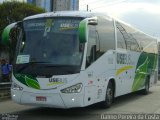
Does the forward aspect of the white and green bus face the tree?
no

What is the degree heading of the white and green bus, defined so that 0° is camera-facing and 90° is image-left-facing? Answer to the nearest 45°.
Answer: approximately 45°
